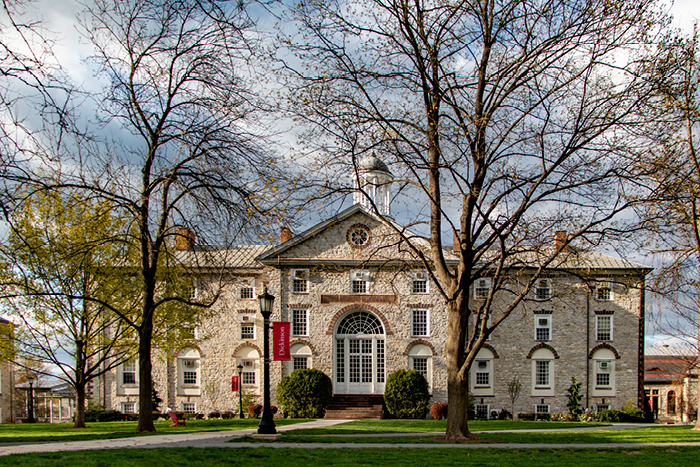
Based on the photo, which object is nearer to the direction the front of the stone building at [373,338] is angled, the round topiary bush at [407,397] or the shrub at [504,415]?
the round topiary bush

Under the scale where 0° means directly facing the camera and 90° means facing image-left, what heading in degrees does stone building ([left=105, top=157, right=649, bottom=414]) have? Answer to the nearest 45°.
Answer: approximately 0°

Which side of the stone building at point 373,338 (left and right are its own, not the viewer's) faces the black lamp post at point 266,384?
front

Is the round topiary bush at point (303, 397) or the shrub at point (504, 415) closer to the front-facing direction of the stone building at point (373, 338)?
the round topiary bush
